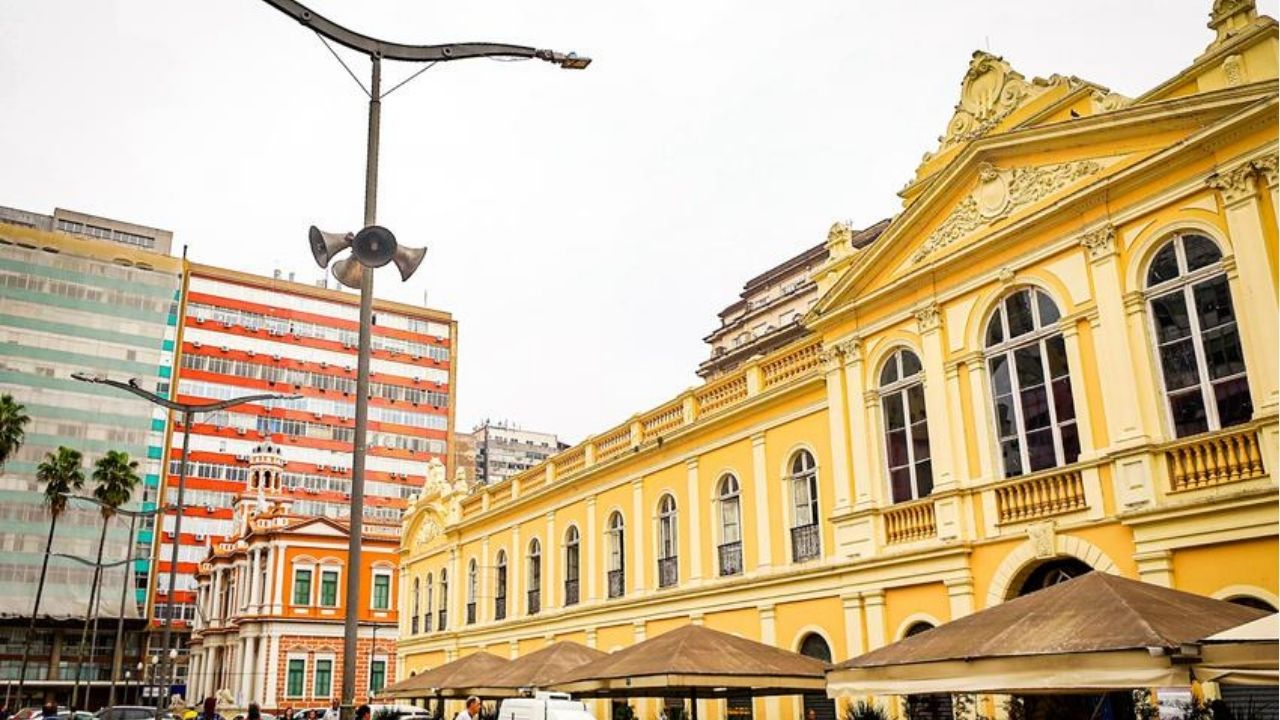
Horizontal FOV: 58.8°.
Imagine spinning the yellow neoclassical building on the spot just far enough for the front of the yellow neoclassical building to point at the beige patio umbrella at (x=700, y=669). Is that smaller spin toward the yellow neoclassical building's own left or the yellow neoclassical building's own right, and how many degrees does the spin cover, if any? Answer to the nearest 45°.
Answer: approximately 45° to the yellow neoclassical building's own right

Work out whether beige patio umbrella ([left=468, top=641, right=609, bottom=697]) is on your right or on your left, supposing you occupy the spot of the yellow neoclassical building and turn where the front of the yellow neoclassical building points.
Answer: on your right

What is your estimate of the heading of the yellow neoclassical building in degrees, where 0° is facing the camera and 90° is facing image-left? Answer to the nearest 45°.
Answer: approximately 45°

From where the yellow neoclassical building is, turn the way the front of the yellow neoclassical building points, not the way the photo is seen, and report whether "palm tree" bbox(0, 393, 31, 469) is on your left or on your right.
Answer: on your right

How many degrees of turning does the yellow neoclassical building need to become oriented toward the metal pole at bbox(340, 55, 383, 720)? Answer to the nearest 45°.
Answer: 0° — it already faces it

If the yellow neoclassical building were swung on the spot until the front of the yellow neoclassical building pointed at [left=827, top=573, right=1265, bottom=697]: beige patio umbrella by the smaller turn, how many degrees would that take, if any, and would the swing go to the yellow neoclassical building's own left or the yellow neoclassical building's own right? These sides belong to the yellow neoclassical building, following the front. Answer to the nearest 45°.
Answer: approximately 45° to the yellow neoclassical building's own left
